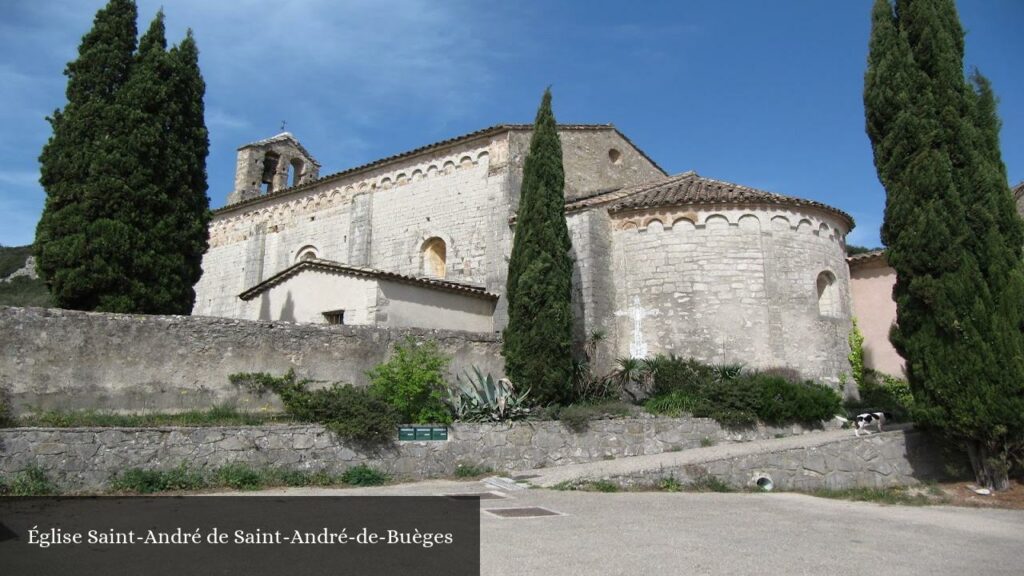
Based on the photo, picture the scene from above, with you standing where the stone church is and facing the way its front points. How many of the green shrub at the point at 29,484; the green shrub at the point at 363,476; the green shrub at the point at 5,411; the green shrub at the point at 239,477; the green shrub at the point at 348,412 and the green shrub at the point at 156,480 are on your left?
6

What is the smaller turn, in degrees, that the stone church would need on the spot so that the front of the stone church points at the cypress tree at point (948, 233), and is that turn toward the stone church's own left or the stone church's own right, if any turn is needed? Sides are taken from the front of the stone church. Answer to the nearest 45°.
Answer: approximately 180°

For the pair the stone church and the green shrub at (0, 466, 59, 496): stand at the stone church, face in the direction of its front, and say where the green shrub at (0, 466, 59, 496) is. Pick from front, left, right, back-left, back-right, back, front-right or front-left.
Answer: left

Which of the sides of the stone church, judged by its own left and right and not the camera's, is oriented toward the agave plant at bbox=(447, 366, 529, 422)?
left

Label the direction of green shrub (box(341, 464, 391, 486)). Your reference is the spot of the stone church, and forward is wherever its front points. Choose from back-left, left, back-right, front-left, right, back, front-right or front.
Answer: left

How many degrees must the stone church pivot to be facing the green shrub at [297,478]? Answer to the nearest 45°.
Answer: approximately 90° to its left

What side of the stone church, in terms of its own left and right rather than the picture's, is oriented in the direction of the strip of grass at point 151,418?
left

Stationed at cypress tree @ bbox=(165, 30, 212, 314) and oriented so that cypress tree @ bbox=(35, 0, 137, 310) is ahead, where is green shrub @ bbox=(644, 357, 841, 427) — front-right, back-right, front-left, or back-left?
back-left

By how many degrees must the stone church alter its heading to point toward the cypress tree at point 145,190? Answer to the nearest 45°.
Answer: approximately 45° to its left

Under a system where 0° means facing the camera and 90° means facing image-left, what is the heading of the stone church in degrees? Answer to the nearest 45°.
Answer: approximately 135°
